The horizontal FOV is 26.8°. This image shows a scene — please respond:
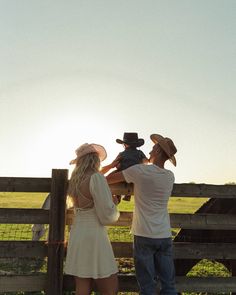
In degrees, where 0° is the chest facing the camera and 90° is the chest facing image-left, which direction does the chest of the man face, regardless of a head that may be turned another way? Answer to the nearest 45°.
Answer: approximately 135°

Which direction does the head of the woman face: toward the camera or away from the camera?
away from the camera

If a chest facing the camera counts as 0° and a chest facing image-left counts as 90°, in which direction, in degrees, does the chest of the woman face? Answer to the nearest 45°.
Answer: approximately 225°

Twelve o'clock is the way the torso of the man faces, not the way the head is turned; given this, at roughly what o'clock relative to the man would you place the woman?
The woman is roughly at 10 o'clock from the man.

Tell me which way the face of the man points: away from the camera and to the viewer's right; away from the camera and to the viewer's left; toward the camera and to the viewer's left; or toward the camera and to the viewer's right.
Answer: away from the camera and to the viewer's left

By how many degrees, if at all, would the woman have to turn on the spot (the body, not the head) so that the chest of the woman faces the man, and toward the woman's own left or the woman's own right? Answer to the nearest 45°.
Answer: approximately 45° to the woman's own right

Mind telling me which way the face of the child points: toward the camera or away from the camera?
away from the camera
